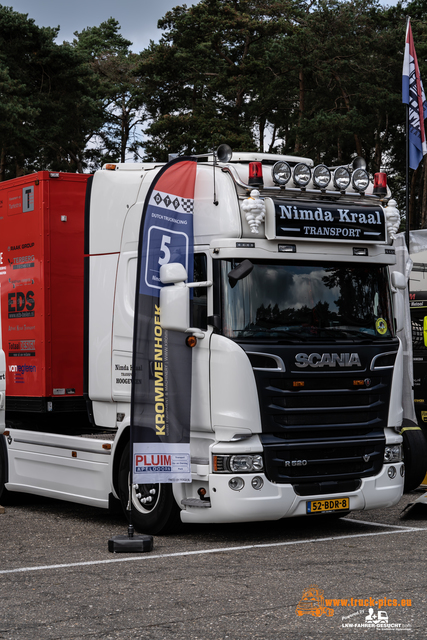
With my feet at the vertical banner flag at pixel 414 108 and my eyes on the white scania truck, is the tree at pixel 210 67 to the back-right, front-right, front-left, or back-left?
back-right

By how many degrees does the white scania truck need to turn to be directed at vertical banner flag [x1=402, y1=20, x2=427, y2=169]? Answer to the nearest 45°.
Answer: approximately 135° to its left

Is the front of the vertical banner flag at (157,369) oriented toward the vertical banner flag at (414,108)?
no

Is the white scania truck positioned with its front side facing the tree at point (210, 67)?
no

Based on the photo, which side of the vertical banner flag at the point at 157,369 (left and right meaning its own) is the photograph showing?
front

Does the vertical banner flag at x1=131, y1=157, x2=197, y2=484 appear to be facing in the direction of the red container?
no

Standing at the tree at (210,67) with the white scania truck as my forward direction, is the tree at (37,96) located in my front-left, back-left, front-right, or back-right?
front-right

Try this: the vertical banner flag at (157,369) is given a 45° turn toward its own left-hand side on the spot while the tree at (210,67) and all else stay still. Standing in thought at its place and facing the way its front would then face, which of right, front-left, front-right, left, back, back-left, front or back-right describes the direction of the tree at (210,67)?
back-left

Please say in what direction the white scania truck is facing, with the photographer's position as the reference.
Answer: facing the viewer and to the right of the viewer

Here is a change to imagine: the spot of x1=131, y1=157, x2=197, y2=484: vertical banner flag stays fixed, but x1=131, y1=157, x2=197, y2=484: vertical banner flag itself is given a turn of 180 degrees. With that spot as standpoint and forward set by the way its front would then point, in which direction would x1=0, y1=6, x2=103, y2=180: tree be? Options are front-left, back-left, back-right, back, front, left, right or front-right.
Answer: front
